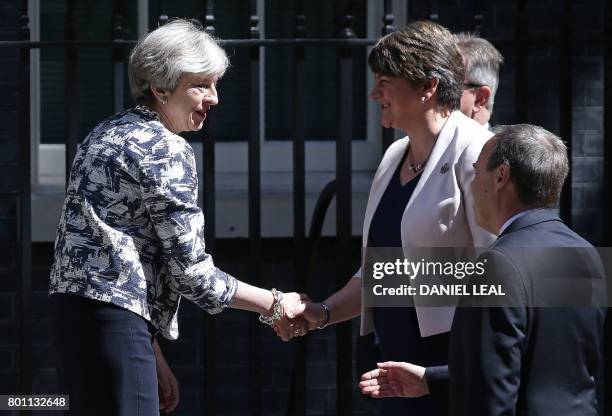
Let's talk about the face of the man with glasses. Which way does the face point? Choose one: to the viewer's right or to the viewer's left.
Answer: to the viewer's left

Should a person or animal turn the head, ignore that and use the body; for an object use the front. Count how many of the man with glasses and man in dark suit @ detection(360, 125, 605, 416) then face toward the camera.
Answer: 0

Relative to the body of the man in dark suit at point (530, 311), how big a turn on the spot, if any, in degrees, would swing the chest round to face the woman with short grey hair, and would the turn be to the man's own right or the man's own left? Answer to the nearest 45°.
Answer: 0° — they already face them

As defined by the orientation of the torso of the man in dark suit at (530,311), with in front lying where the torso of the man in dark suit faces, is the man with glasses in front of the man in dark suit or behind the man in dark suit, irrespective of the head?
in front

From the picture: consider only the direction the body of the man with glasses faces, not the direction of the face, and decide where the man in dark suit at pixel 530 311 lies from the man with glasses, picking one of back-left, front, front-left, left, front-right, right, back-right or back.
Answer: left

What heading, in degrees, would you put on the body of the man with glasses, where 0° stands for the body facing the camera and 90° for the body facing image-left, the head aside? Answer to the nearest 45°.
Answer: approximately 90°

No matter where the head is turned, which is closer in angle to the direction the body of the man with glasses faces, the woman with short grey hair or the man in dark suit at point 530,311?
the woman with short grey hair

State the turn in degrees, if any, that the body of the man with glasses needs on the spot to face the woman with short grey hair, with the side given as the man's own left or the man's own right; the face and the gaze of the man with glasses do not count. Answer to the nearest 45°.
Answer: approximately 45° to the man's own left

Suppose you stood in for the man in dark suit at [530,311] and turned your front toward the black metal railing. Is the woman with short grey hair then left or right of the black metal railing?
left

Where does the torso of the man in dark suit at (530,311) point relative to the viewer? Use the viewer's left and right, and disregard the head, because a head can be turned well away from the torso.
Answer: facing away from the viewer and to the left of the viewer
